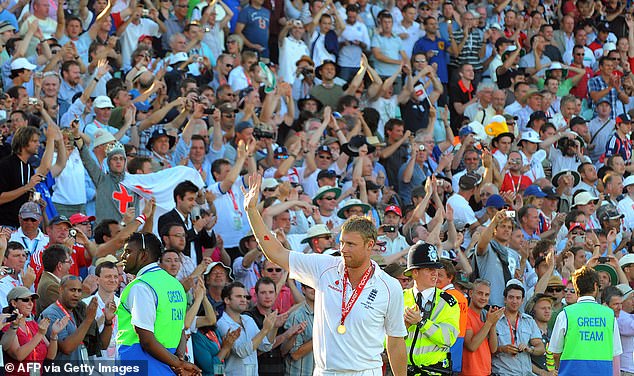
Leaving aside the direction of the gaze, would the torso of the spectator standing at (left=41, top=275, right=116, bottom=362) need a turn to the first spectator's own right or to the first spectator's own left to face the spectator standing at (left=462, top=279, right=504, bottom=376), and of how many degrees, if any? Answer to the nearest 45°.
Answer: approximately 45° to the first spectator's own left

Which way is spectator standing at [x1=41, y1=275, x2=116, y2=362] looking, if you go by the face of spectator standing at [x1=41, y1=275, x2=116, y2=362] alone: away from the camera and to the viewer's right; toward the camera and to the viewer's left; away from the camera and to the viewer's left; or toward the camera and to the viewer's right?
toward the camera and to the viewer's right

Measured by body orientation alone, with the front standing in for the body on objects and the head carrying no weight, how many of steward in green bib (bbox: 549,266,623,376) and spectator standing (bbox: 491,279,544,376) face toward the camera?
1

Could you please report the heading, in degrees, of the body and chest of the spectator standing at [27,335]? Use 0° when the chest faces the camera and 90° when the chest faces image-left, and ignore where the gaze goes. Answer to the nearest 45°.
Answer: approximately 315°

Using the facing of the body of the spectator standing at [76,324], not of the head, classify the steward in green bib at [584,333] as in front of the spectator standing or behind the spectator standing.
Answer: in front

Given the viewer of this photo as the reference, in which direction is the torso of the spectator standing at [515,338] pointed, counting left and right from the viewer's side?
facing the viewer

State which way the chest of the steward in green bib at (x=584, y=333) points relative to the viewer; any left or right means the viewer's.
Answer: facing away from the viewer

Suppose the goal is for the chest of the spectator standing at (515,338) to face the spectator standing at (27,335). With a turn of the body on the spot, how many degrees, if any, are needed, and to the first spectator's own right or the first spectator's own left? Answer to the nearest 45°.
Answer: approximately 45° to the first spectator's own right

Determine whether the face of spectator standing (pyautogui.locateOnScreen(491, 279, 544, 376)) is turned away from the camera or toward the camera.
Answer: toward the camera

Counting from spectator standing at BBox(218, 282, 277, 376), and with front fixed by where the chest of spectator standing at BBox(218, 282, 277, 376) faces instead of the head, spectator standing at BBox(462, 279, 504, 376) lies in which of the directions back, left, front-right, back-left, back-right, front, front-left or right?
front-left

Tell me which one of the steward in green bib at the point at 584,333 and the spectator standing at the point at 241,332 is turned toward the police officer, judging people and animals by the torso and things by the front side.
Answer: the spectator standing

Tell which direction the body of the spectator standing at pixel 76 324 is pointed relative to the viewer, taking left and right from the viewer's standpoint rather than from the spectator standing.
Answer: facing the viewer and to the right of the viewer
